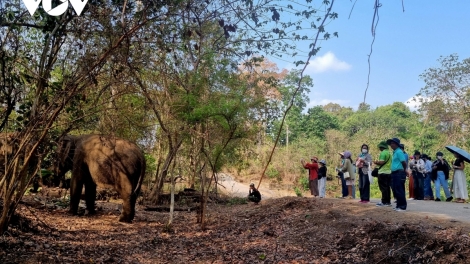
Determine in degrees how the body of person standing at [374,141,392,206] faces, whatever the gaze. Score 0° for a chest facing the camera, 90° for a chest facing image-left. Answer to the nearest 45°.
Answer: approximately 90°

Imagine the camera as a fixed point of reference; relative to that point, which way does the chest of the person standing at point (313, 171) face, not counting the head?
to the viewer's left

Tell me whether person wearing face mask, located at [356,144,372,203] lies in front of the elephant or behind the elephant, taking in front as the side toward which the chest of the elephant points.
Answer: behind

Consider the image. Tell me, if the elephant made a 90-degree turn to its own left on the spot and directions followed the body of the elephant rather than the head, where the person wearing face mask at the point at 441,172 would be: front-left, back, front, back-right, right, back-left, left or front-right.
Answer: back-left

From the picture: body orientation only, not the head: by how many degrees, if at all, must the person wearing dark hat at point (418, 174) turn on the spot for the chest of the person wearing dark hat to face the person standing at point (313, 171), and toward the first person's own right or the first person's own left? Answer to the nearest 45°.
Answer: approximately 45° to the first person's own right

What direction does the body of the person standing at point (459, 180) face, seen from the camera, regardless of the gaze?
to the viewer's left

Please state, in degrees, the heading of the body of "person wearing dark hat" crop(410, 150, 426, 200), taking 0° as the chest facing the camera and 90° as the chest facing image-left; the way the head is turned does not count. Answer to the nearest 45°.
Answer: approximately 45°

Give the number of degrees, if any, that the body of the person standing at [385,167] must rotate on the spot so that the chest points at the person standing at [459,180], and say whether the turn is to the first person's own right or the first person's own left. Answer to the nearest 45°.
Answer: approximately 135° to the first person's own right

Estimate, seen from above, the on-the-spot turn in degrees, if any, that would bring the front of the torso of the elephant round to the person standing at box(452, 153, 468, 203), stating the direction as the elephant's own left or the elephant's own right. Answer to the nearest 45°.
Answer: approximately 135° to the elephant's own right

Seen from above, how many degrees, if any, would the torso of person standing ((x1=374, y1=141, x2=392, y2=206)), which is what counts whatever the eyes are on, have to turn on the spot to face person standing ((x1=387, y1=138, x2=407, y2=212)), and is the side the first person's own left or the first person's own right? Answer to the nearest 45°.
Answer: approximately 135° to the first person's own left

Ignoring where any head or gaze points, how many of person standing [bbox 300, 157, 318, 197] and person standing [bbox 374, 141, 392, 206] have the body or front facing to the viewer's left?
2

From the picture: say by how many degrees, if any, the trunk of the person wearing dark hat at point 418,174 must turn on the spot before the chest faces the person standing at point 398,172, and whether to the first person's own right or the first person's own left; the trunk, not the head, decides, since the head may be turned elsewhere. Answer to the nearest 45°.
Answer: approximately 45° to the first person's own left

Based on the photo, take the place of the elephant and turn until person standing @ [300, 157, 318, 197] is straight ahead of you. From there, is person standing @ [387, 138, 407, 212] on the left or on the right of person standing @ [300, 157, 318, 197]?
right
